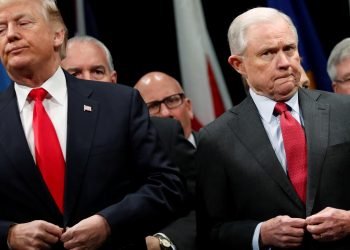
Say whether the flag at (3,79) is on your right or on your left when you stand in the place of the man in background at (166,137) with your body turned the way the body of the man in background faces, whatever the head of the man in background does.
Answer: on your right

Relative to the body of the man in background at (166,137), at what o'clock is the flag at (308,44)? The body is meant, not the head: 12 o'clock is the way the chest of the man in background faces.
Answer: The flag is roughly at 6 o'clock from the man in background.

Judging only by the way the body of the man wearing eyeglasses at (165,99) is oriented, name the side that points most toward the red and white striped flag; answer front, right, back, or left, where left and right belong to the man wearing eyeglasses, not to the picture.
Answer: back

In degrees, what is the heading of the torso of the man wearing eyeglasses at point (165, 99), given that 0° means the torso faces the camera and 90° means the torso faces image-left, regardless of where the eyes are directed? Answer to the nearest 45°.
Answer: approximately 45°
